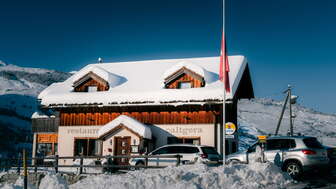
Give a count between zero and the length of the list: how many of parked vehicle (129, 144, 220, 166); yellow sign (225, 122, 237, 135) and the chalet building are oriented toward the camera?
2

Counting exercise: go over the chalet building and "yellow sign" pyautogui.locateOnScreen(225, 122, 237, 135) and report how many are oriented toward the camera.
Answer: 2
